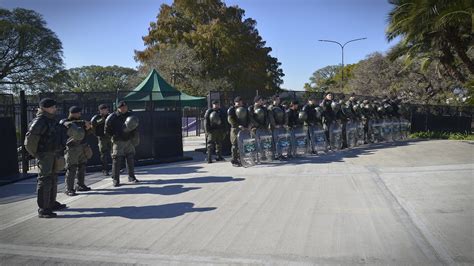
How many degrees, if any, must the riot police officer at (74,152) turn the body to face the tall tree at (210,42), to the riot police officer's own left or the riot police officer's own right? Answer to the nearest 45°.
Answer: approximately 90° to the riot police officer's own left

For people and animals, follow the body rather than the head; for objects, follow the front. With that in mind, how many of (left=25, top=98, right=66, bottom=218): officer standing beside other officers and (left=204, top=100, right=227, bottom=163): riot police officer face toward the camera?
1

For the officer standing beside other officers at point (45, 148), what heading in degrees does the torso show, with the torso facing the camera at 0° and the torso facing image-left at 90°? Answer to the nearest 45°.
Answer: approximately 270°

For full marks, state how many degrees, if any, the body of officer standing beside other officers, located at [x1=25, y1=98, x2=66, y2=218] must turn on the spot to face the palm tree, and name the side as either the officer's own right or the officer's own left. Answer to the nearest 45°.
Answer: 0° — they already face it

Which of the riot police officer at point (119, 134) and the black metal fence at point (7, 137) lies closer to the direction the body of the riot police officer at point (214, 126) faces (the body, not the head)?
the riot police officer

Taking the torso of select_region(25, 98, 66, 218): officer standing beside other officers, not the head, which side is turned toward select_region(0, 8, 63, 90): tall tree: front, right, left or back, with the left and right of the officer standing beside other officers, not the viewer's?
left

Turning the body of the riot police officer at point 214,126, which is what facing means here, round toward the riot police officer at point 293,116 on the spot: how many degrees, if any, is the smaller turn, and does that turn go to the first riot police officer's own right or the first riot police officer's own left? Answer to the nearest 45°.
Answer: approximately 90° to the first riot police officer's own left

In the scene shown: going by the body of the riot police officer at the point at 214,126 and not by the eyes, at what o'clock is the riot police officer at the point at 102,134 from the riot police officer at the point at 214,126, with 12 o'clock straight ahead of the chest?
the riot police officer at the point at 102,134 is roughly at 2 o'clock from the riot police officer at the point at 214,126.

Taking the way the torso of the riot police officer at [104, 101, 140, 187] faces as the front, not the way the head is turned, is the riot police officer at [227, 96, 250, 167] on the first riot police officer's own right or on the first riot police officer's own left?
on the first riot police officer's own left

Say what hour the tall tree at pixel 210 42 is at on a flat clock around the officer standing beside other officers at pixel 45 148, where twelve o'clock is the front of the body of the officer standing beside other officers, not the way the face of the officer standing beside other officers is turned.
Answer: The tall tree is roughly at 10 o'clock from the officer standing beside other officers.
